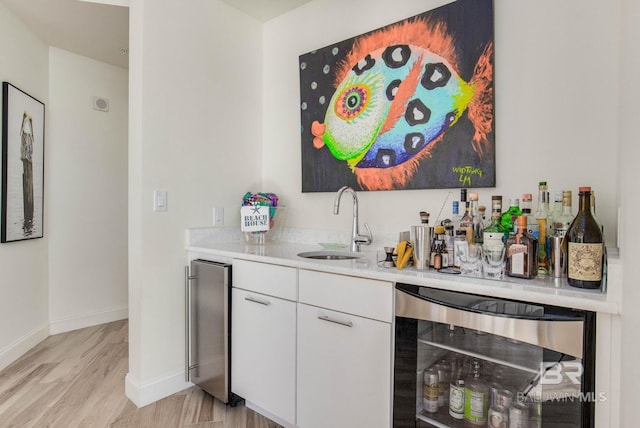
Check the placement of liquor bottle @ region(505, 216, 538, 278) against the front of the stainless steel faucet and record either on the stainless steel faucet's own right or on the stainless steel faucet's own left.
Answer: on the stainless steel faucet's own left

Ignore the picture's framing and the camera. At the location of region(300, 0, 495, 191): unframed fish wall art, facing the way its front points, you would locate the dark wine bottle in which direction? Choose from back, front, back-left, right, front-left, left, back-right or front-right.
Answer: left

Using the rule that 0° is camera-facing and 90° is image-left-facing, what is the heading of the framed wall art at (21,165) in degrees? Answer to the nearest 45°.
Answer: approximately 315°

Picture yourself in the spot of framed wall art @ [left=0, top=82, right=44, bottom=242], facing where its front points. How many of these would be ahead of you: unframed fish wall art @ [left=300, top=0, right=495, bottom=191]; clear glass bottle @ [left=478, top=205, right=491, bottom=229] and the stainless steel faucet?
3

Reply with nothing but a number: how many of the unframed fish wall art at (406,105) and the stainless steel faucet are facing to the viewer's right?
0

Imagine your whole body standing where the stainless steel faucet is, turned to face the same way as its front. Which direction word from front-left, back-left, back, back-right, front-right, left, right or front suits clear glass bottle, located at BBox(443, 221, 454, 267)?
left

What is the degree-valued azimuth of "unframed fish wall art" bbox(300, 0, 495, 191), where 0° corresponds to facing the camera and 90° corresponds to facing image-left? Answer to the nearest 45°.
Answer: approximately 45°

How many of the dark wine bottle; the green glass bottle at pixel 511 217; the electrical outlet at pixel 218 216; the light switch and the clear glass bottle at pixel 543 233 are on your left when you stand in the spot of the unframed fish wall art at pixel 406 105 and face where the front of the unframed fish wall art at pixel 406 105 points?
3

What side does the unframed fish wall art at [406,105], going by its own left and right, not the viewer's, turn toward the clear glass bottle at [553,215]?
left

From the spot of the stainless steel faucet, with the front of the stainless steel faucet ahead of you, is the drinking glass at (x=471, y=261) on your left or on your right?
on your left

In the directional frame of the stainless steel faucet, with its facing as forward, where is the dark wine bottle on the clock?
The dark wine bottle is roughly at 9 o'clock from the stainless steel faucet.

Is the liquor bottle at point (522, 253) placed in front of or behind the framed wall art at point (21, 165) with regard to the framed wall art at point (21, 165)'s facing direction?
in front

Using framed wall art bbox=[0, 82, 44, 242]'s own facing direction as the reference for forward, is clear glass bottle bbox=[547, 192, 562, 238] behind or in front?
in front

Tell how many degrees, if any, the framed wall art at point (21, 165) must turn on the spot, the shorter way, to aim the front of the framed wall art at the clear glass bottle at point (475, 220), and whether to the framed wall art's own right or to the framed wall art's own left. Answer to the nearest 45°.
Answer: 0° — it already faces it
